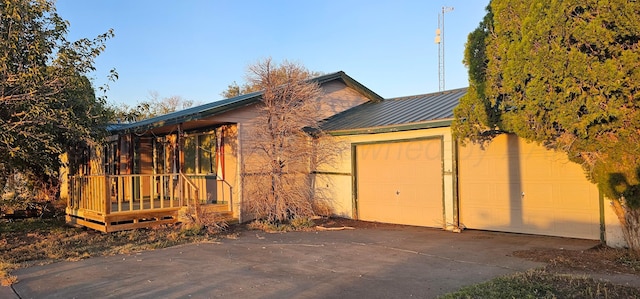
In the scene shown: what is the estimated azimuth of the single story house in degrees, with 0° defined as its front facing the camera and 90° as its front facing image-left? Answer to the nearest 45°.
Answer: approximately 45°

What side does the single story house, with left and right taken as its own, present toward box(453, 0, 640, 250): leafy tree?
left
